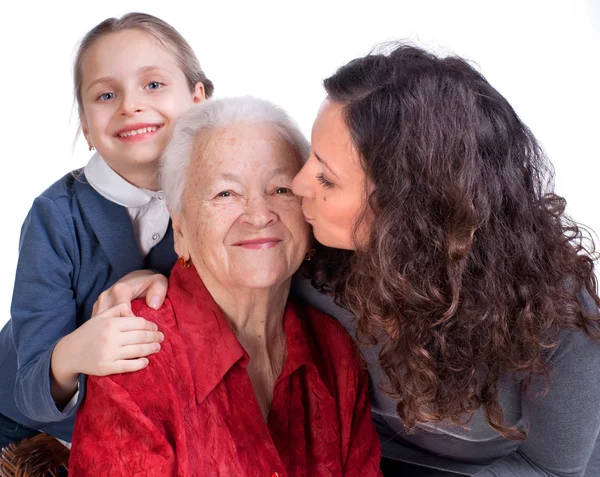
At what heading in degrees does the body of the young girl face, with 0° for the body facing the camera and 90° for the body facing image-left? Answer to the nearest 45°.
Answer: approximately 315°

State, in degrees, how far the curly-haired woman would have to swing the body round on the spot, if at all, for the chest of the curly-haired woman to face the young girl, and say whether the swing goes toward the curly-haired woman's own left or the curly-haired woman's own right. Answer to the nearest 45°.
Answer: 0° — they already face them

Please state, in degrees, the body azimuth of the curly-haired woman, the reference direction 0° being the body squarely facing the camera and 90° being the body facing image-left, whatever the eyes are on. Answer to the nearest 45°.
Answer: approximately 90°

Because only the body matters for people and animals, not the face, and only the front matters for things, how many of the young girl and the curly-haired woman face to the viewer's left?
1

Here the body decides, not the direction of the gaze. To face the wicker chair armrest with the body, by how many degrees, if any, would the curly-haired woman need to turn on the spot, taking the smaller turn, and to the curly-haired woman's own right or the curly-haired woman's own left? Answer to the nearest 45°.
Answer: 0° — they already face it

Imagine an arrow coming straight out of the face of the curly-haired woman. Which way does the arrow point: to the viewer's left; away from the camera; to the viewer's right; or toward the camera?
to the viewer's left

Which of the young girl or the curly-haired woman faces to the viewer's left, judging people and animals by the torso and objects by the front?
the curly-haired woman

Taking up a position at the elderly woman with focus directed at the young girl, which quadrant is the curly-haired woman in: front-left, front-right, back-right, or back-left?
back-right
